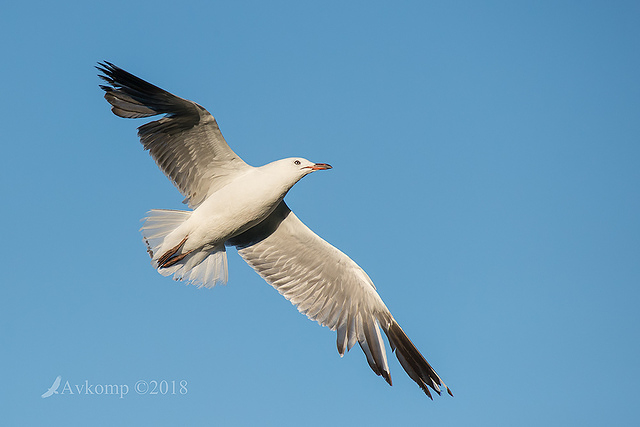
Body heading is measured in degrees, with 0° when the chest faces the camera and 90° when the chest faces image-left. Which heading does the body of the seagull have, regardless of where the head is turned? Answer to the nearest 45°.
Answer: approximately 270°
